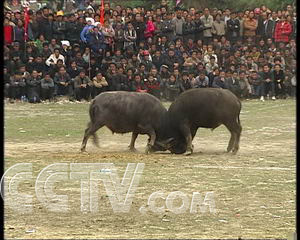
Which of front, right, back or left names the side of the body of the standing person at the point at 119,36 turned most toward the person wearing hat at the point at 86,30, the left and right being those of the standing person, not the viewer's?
right

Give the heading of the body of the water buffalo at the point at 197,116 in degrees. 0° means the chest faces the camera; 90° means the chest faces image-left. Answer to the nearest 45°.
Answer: approximately 90°

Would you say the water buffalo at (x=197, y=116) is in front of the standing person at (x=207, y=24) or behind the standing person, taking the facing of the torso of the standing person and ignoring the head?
in front

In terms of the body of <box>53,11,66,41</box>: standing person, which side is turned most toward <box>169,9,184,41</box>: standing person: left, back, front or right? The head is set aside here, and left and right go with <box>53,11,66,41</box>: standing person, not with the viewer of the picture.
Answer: left

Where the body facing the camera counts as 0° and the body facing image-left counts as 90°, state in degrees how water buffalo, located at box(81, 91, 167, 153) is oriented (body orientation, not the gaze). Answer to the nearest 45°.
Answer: approximately 270°

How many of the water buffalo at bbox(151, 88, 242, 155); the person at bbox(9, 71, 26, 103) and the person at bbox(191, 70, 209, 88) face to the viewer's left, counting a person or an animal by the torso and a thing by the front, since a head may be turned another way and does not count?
1

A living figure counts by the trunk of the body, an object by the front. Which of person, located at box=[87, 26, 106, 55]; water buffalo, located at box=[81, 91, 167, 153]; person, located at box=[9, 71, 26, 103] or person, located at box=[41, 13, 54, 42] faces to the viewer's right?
the water buffalo
